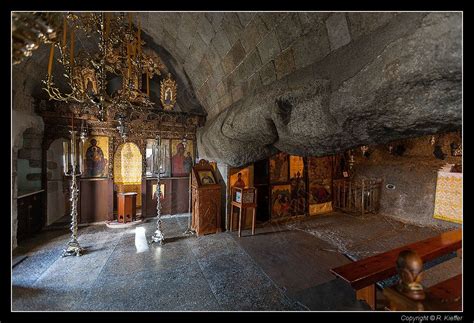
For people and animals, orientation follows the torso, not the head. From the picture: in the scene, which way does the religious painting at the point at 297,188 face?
toward the camera

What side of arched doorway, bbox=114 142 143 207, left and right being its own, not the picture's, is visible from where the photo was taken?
front

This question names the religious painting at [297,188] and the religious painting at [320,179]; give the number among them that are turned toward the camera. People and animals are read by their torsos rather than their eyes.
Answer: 2

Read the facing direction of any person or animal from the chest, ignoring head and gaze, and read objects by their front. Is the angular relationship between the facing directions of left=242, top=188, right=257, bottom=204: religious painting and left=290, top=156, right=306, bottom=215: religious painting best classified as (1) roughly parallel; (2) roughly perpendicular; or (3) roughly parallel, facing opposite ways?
roughly parallel

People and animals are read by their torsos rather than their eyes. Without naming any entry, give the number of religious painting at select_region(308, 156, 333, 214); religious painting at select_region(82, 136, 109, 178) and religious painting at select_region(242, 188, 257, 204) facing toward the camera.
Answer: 3

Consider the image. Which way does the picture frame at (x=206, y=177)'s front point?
toward the camera

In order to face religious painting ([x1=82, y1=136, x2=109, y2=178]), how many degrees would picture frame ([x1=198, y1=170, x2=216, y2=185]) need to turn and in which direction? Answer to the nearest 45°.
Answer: approximately 90° to its right

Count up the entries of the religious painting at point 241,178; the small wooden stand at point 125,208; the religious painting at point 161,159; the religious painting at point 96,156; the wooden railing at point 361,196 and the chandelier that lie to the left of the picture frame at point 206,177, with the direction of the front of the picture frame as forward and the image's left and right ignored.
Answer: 2

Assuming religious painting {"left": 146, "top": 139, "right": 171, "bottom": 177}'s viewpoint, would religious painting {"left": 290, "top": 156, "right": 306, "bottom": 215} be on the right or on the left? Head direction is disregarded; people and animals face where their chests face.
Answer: on its left

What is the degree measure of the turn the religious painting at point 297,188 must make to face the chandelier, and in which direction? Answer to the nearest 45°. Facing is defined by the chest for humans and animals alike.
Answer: approximately 45° to its right

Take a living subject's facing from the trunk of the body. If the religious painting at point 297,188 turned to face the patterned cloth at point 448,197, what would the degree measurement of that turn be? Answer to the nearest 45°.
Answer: approximately 90° to its left

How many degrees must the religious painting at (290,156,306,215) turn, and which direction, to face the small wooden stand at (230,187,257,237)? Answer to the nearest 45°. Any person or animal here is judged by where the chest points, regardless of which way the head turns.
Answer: approximately 45° to its right

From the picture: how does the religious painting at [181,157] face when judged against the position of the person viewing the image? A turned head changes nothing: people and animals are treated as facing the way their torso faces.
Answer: facing the viewer

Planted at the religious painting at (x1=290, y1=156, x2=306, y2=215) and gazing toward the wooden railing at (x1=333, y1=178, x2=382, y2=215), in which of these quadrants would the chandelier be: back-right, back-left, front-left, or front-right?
back-right

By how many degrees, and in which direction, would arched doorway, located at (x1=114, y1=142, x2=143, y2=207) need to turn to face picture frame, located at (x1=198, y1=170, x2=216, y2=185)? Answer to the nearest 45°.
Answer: approximately 45° to its left

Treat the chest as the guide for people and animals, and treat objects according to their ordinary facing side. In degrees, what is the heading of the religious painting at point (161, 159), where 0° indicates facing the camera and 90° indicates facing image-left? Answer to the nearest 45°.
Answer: approximately 0°
